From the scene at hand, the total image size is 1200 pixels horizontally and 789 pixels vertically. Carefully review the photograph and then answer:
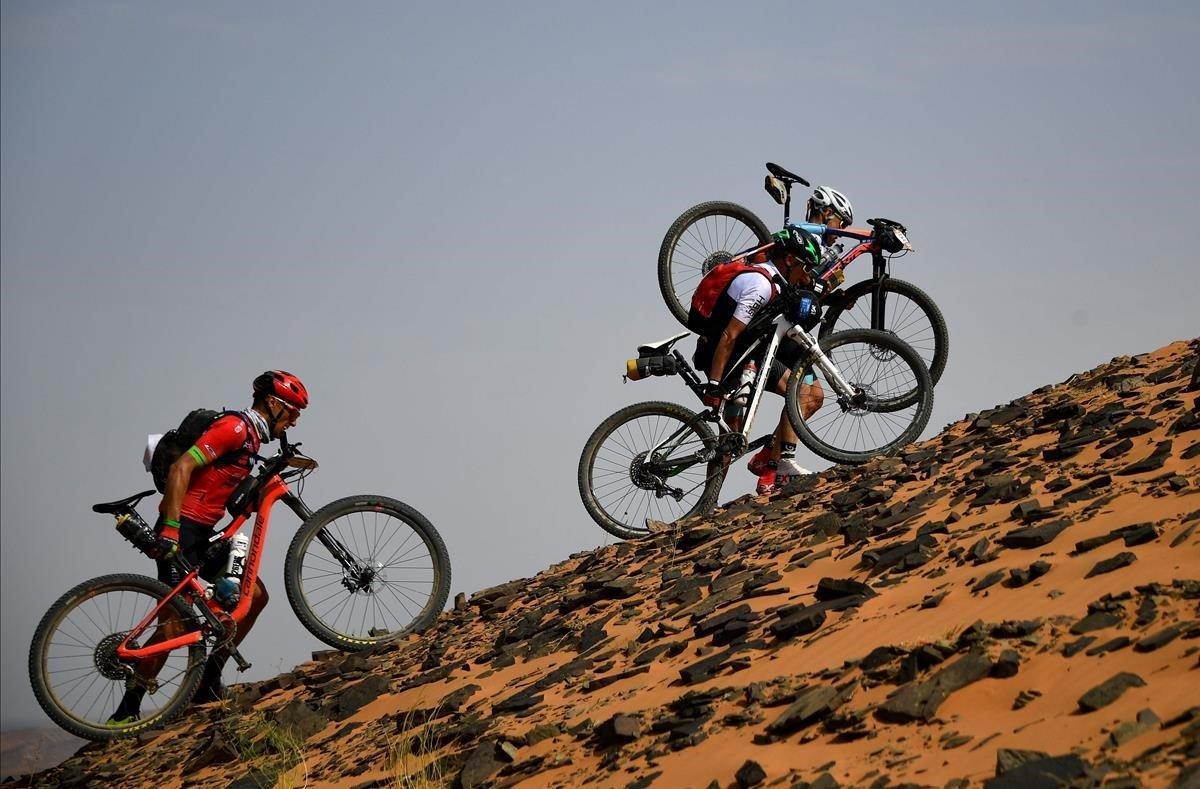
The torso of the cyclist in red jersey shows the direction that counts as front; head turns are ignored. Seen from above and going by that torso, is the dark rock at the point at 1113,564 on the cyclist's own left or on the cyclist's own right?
on the cyclist's own right

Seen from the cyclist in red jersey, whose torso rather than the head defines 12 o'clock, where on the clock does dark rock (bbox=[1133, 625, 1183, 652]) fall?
The dark rock is roughly at 2 o'clock from the cyclist in red jersey.

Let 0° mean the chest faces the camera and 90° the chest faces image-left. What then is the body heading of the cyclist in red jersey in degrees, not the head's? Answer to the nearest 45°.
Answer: approximately 270°

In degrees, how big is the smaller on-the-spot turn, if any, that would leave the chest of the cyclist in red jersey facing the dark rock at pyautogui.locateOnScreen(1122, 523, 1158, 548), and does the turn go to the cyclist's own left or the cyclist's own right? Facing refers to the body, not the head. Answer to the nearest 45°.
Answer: approximately 45° to the cyclist's own right

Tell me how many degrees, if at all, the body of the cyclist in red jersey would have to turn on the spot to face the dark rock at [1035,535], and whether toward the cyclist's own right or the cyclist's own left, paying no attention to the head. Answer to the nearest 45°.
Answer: approximately 45° to the cyclist's own right

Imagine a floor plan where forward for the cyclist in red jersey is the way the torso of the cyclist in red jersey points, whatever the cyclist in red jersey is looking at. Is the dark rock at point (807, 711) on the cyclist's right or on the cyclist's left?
on the cyclist's right

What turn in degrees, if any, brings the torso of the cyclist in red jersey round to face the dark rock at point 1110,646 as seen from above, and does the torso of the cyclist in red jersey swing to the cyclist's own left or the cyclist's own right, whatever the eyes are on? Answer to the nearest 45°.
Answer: approximately 45° to the cyclist's own right

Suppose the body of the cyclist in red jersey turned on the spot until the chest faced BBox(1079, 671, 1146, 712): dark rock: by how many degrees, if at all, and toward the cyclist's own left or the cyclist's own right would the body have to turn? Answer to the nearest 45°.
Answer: approximately 45° to the cyclist's own right

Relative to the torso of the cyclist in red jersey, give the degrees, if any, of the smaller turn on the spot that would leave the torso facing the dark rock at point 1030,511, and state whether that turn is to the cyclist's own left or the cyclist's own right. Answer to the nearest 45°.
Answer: approximately 45° to the cyclist's own right

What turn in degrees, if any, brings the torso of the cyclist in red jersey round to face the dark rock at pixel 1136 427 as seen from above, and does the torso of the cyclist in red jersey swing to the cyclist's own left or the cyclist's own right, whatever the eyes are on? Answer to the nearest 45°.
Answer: approximately 45° to the cyclist's own right

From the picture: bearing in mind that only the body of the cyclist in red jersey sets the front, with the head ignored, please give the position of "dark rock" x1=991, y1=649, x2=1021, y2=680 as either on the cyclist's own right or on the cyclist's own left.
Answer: on the cyclist's own right

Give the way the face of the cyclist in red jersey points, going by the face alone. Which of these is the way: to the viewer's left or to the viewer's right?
to the viewer's right
